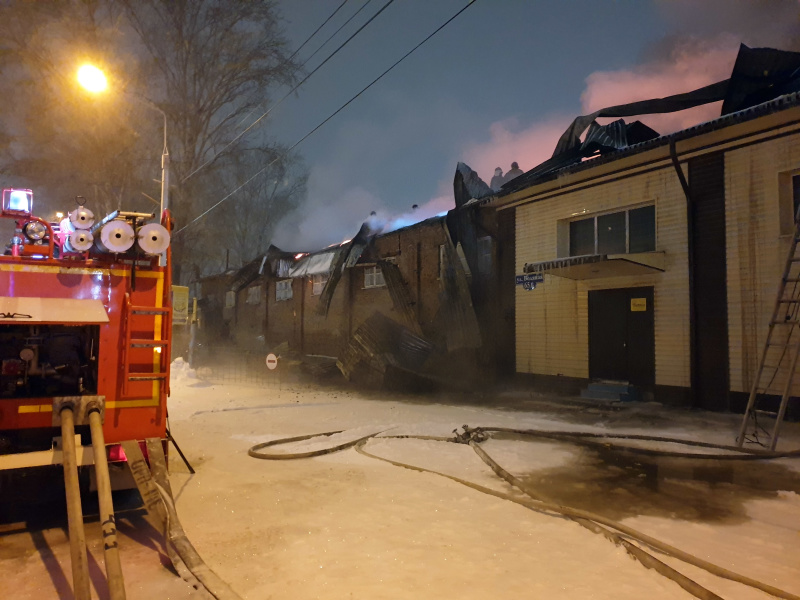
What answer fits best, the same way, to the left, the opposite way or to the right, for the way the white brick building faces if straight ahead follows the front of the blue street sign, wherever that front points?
the same way

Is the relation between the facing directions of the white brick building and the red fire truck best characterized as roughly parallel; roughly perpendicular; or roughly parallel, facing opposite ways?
roughly perpendicular

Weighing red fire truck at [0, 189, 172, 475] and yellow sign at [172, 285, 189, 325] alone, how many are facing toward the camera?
1

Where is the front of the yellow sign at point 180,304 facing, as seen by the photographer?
facing the viewer

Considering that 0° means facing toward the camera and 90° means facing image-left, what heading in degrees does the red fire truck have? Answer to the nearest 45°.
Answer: approximately 180°

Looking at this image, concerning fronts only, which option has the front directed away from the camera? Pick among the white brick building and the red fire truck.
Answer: the red fire truck

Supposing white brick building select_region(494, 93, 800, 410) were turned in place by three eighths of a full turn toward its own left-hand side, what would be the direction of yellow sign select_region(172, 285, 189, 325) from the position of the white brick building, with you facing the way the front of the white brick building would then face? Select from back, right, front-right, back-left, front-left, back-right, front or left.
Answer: back

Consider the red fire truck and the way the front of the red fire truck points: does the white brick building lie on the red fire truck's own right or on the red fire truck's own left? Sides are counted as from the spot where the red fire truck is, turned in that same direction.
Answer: on the red fire truck's own right

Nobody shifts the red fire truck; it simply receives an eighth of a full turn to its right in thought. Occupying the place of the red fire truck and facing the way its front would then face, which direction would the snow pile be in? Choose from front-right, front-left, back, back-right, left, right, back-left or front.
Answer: front-left

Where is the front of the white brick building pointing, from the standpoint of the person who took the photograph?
facing the viewer and to the left of the viewer

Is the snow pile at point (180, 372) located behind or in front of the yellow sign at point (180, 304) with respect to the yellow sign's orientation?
in front

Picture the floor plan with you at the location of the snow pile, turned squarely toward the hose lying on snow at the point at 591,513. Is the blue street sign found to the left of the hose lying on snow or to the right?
left

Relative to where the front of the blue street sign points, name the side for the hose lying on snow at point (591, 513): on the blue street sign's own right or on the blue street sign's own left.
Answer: on the blue street sign's own left

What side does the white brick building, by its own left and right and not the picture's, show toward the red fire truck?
front

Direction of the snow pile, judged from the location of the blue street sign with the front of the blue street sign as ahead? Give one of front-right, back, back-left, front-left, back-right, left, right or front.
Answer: front-right
